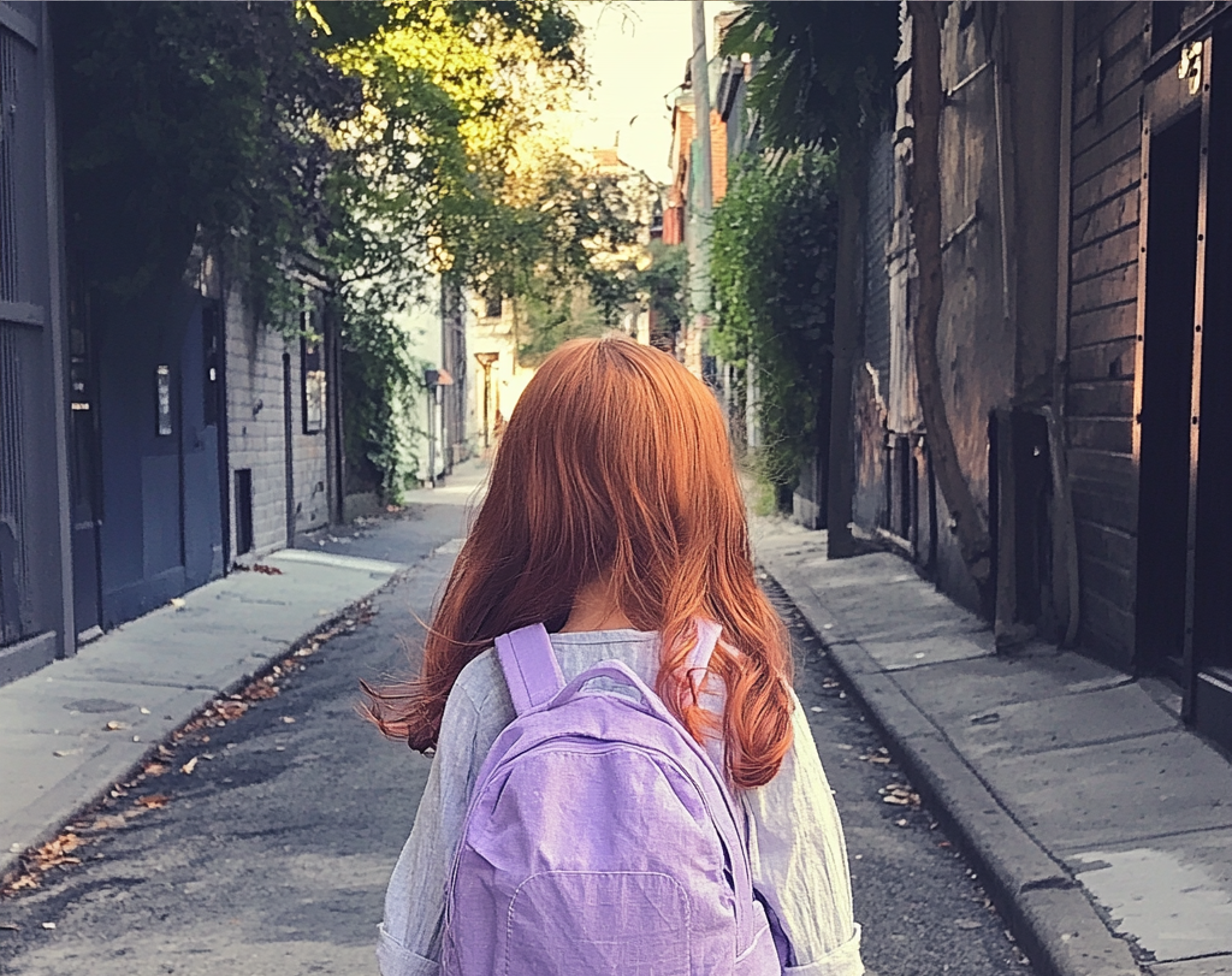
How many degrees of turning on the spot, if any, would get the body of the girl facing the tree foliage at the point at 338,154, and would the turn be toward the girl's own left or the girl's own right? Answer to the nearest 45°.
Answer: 0° — they already face it

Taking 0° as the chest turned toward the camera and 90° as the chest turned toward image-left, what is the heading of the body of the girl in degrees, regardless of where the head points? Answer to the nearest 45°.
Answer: approximately 180°

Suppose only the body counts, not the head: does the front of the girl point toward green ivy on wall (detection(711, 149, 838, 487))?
yes

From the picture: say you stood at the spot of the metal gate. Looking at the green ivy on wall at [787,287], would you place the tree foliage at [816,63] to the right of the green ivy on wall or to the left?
right

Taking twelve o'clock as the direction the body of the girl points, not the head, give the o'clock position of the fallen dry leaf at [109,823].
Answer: The fallen dry leaf is roughly at 11 o'clock from the girl.

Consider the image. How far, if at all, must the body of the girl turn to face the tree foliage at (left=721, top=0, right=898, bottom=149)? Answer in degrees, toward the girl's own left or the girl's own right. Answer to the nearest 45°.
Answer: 0° — they already face it

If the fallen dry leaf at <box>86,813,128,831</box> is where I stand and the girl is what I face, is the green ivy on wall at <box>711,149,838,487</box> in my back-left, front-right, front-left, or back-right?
back-left

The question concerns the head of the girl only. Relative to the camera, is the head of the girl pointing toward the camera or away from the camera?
away from the camera
